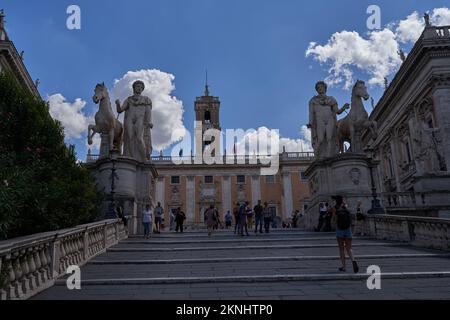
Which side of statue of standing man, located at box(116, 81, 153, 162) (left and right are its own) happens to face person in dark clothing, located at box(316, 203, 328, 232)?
left

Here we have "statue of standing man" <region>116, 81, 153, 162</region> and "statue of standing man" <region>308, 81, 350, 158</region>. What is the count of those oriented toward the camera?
2

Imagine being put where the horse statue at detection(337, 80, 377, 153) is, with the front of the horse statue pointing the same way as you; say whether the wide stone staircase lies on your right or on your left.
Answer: on your right

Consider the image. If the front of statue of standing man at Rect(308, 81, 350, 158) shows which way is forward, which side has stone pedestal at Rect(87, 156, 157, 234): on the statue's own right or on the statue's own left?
on the statue's own right

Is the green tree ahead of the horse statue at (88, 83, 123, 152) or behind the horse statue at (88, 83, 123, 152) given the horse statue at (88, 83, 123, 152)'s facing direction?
ahead

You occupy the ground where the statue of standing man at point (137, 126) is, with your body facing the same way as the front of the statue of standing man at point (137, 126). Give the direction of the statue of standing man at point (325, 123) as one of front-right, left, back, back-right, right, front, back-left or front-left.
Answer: left

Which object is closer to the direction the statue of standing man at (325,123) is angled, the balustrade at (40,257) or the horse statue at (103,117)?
the balustrade

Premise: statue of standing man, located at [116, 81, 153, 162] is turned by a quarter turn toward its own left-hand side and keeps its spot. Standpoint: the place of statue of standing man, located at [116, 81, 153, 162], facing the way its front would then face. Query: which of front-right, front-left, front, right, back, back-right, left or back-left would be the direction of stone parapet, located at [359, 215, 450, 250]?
front-right

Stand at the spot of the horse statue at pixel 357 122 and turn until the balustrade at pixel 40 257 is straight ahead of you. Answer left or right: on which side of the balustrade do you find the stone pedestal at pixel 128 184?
right

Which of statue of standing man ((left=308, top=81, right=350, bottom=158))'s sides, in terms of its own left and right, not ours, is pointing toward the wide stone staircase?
front

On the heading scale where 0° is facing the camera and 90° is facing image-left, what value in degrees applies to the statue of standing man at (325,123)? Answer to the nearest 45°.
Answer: approximately 0°

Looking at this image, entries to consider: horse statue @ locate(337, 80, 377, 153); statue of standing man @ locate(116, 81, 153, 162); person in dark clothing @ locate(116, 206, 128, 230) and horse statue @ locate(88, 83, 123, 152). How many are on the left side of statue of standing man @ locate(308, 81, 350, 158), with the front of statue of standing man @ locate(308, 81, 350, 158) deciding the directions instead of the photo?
1

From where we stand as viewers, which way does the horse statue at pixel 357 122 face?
facing the viewer and to the right of the viewer
